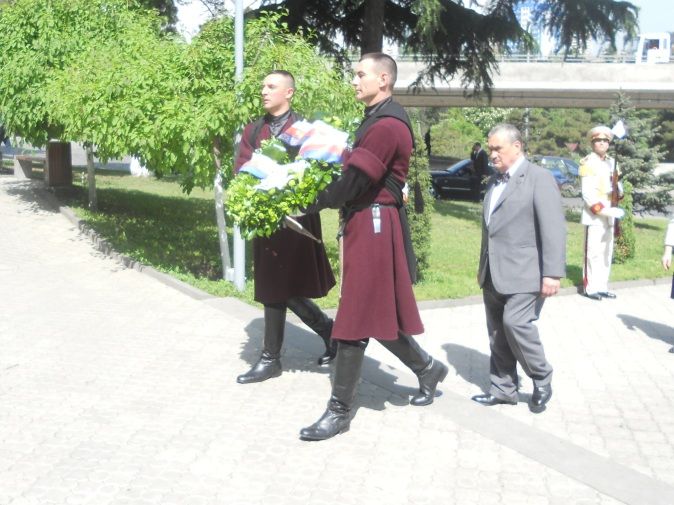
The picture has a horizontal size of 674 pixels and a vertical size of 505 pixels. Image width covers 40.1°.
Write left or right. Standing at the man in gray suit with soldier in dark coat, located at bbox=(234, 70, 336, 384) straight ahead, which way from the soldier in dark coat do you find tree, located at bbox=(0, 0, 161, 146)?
right

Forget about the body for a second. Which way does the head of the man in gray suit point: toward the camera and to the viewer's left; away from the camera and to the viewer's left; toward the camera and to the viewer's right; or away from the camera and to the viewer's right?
toward the camera and to the viewer's left

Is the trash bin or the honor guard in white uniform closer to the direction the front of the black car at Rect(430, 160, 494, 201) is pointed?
the trash bin

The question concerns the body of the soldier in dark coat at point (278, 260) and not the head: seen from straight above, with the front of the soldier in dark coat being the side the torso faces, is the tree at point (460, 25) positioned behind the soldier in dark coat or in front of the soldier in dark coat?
behind

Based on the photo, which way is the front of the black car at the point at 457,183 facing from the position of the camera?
facing to the left of the viewer

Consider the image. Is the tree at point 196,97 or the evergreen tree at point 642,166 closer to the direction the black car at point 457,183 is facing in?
the tree

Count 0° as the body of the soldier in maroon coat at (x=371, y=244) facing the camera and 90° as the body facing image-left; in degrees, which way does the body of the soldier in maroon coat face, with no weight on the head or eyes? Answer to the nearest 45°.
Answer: approximately 90°

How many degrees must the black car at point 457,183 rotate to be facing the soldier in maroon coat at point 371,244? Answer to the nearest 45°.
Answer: approximately 90° to its left

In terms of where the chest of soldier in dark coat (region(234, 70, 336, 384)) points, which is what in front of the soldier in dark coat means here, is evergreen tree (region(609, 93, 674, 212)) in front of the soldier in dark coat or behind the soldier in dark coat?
behind

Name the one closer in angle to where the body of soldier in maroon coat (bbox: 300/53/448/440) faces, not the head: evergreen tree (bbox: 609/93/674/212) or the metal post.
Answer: the metal post

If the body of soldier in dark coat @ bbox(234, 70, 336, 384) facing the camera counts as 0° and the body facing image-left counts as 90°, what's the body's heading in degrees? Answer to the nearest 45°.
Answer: approximately 45°
